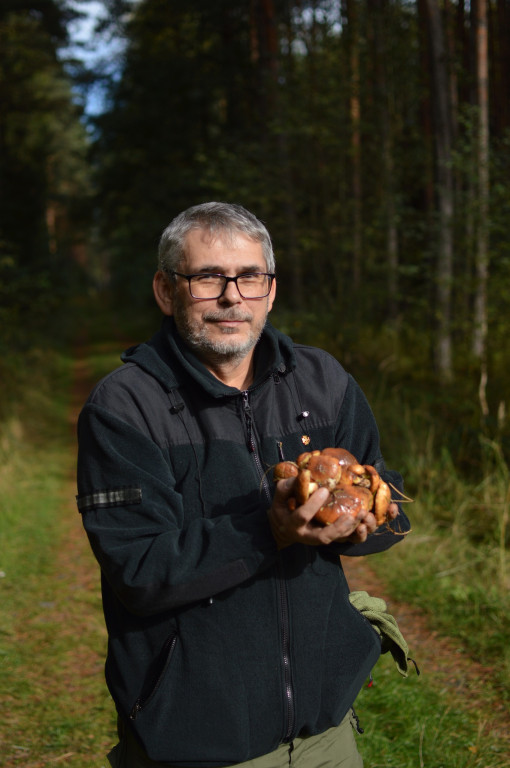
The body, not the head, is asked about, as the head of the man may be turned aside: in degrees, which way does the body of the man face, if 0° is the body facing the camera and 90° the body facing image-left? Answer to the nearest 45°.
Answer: approximately 315°

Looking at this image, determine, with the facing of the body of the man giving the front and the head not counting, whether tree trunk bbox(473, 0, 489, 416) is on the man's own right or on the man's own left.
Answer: on the man's own left

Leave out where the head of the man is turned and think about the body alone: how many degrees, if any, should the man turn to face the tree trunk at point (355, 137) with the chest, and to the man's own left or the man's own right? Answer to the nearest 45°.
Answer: approximately 135° to the man's own left

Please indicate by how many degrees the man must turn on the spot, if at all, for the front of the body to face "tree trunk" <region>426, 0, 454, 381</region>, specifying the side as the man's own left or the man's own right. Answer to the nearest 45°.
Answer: approximately 135° to the man's own left
